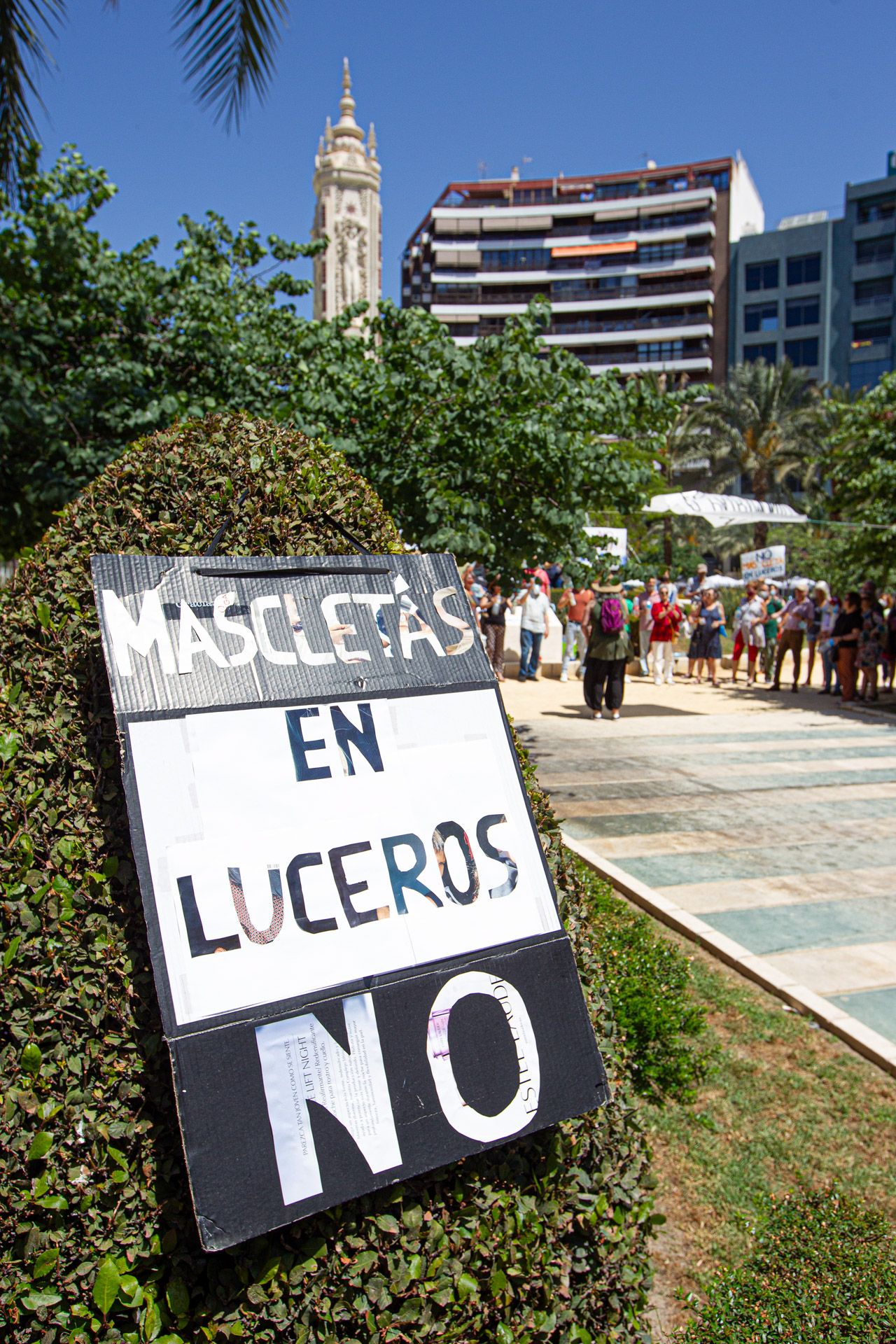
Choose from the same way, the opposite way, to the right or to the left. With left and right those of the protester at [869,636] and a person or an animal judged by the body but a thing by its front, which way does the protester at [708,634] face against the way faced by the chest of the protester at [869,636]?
to the left

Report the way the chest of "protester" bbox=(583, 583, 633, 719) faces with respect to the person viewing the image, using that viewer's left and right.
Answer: facing away from the viewer

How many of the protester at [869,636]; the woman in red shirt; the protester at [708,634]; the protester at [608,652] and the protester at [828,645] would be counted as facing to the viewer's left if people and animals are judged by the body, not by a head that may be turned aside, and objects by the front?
2

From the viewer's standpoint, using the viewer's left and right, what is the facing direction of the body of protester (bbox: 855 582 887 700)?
facing to the left of the viewer

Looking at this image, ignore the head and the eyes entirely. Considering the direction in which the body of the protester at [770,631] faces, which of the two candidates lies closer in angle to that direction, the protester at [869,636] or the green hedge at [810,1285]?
the green hedge

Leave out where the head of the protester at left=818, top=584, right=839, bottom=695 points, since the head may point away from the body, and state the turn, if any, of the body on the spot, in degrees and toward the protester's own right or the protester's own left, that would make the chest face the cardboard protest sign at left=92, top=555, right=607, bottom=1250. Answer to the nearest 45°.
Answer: approximately 90° to the protester's own left

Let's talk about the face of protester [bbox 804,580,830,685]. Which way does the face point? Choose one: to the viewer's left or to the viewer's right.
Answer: to the viewer's left

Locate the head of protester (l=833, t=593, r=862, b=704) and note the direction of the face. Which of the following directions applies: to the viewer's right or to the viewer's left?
to the viewer's left

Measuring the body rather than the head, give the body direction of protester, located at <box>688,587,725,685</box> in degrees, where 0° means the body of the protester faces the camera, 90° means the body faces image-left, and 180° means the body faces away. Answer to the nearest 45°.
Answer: approximately 0°
